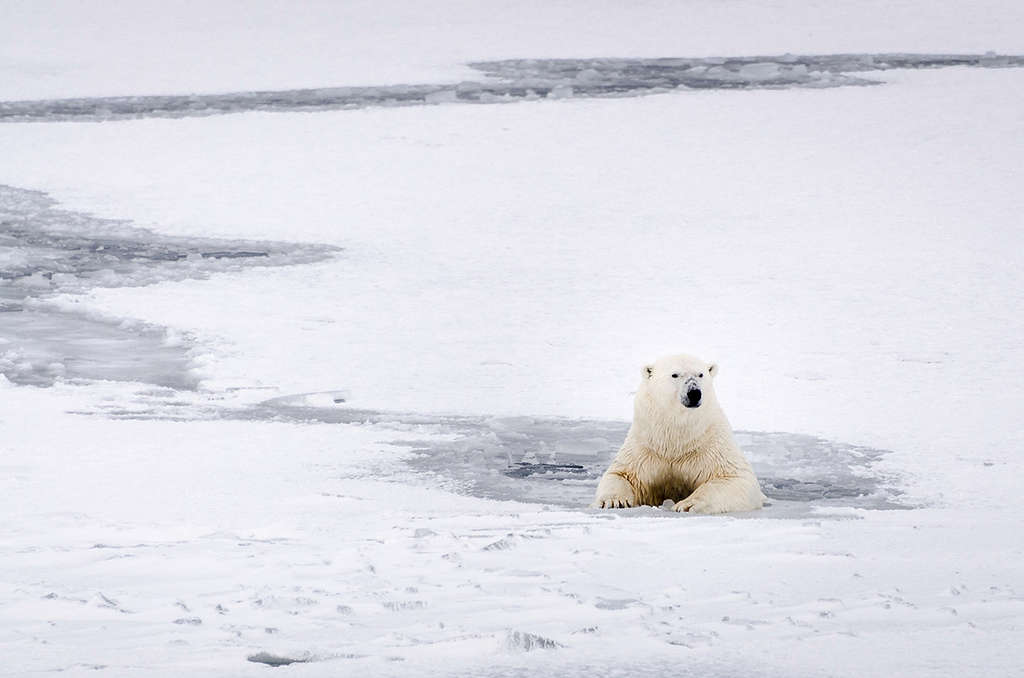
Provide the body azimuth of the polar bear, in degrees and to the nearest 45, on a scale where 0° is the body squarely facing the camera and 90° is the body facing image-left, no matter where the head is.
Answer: approximately 0°
